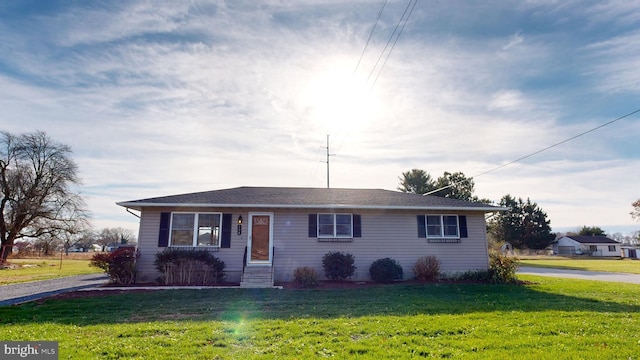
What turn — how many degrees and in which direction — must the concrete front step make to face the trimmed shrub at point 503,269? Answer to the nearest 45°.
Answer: approximately 90° to its left

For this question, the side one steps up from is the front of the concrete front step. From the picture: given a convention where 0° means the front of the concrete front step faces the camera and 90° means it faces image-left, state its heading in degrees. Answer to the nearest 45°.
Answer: approximately 0°

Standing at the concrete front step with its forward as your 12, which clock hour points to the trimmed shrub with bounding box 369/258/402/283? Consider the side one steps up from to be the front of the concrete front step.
The trimmed shrub is roughly at 9 o'clock from the concrete front step.

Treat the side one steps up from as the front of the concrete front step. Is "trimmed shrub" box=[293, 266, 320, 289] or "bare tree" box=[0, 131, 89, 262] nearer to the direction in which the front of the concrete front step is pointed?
the trimmed shrub

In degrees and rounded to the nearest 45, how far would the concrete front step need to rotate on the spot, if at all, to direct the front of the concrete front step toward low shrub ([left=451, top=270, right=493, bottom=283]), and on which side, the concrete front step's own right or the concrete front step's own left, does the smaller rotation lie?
approximately 90° to the concrete front step's own left

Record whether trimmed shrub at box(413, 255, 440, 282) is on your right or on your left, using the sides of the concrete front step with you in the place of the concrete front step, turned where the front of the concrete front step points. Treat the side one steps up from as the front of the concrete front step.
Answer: on your left

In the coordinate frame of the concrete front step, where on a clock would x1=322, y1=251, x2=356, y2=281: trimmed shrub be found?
The trimmed shrub is roughly at 9 o'clock from the concrete front step.

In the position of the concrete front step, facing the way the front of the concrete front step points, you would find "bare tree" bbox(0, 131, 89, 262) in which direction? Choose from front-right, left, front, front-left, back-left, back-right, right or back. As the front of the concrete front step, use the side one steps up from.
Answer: back-right
